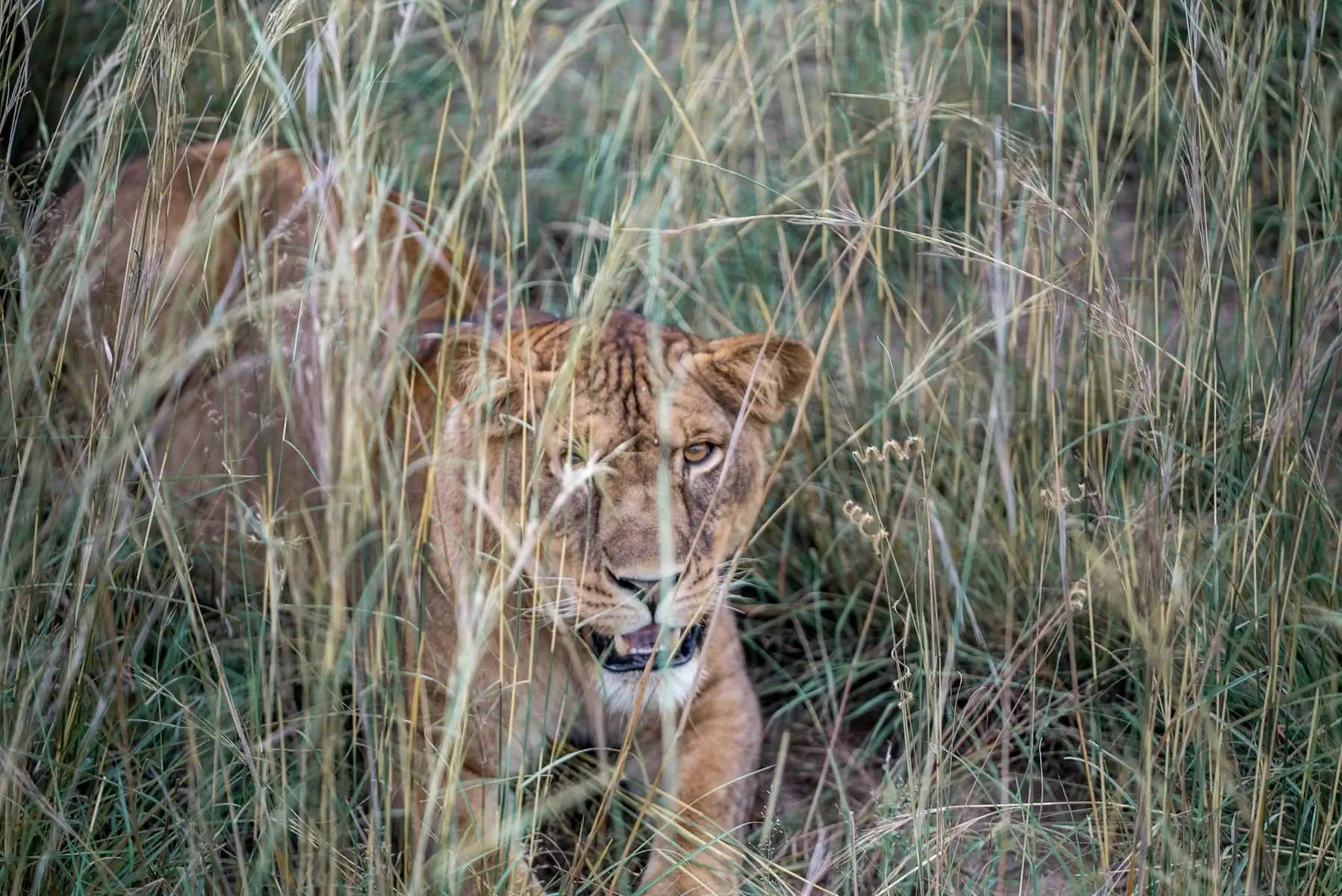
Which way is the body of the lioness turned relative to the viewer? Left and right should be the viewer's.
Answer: facing the viewer and to the right of the viewer
